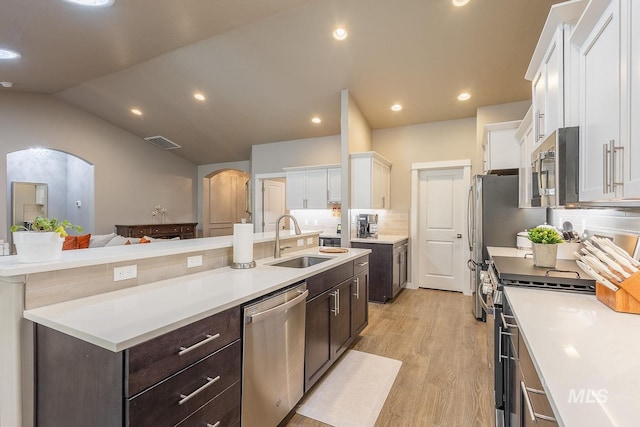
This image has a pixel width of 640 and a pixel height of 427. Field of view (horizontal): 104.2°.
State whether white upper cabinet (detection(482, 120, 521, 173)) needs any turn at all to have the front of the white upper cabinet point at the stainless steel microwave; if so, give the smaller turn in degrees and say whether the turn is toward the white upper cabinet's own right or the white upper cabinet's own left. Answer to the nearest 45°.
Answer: approximately 90° to the white upper cabinet's own left

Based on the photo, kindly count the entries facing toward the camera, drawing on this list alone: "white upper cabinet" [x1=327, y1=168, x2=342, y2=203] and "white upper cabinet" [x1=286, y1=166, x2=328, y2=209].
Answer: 2

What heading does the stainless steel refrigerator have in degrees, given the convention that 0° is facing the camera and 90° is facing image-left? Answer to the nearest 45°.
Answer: approximately 90°

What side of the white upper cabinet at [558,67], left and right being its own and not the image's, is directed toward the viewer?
left

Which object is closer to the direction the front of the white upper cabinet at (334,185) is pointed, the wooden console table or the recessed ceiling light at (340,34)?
the recessed ceiling light

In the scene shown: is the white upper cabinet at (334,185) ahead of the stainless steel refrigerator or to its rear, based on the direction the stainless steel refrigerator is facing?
ahead

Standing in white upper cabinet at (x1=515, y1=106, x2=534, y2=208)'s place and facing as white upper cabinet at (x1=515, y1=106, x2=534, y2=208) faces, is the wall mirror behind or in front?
in front

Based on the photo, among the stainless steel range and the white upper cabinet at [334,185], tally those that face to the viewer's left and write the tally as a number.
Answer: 1

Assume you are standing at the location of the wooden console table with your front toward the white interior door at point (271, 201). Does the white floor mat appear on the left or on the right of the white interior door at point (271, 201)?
right

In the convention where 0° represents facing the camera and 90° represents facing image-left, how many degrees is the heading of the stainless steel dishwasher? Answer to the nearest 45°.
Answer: approximately 315°

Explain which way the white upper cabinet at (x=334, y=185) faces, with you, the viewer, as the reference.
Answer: facing the viewer
